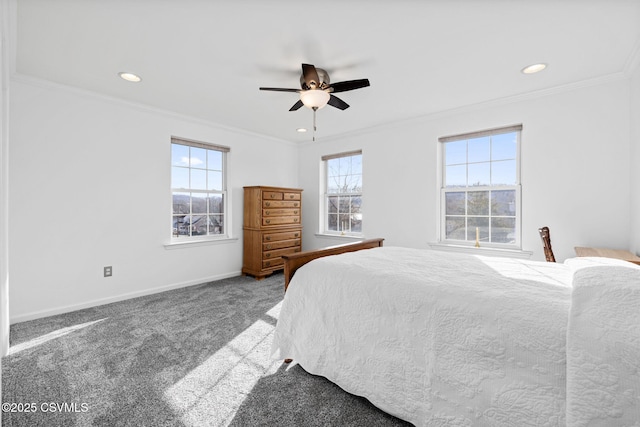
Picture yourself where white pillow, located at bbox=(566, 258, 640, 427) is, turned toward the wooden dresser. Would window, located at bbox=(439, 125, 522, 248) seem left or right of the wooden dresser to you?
right

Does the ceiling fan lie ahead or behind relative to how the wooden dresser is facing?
ahead

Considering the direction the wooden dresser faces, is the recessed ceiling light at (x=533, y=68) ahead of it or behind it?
ahead

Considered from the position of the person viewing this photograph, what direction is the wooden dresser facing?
facing the viewer and to the right of the viewer

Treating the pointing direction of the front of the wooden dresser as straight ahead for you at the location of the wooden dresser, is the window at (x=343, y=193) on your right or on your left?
on your left

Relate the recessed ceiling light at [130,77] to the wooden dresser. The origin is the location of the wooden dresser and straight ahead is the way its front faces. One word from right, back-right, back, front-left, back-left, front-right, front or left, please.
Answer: right
